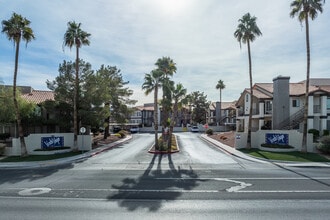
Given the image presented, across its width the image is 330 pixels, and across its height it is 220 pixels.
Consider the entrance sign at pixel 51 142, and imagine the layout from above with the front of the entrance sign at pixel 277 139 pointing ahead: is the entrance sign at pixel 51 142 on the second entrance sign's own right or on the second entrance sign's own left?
on the second entrance sign's own right

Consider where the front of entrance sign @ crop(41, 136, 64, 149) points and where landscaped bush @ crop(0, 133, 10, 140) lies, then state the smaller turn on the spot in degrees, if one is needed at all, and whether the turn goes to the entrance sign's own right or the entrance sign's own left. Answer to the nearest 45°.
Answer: approximately 135° to the entrance sign's own right

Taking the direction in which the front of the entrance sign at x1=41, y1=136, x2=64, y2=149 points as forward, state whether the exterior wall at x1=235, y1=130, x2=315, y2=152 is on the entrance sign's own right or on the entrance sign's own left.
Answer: on the entrance sign's own left

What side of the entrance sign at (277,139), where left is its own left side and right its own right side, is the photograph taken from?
front

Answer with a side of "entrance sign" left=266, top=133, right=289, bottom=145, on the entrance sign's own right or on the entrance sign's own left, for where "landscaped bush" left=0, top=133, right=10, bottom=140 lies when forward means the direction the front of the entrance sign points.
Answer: on the entrance sign's own right

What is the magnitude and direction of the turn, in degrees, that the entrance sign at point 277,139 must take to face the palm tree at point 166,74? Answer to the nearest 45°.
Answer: approximately 90° to its right

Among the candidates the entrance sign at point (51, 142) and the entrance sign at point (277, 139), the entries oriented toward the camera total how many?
2

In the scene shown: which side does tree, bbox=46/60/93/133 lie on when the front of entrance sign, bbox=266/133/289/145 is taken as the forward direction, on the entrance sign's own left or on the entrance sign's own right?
on the entrance sign's own right

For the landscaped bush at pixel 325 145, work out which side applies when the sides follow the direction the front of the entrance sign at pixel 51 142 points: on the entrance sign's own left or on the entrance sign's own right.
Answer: on the entrance sign's own left

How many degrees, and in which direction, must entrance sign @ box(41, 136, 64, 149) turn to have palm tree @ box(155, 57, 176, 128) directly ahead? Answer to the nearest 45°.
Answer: approximately 90° to its left
